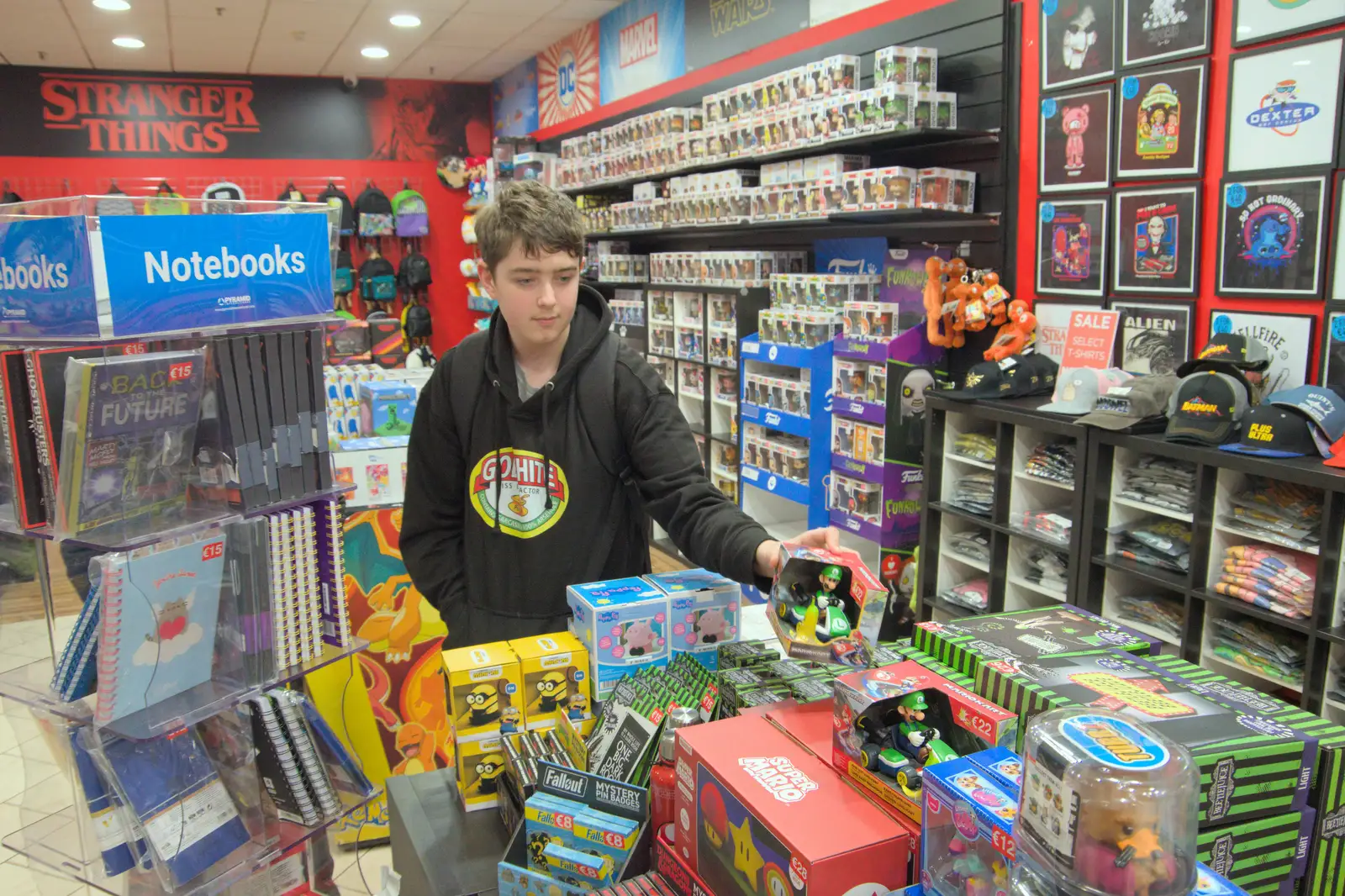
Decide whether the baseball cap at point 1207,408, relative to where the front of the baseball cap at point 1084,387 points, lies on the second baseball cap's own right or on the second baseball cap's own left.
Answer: on the second baseball cap's own left

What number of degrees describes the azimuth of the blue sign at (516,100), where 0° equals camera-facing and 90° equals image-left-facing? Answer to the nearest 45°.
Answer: approximately 45°

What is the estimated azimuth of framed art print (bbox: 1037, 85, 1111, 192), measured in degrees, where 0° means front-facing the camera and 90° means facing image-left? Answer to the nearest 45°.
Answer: approximately 45°

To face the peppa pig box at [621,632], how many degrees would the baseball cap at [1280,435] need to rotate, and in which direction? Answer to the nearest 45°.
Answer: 0° — it already faces it

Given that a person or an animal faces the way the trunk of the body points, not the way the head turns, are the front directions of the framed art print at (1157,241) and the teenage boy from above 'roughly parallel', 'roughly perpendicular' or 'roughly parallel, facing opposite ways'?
roughly perpendicular

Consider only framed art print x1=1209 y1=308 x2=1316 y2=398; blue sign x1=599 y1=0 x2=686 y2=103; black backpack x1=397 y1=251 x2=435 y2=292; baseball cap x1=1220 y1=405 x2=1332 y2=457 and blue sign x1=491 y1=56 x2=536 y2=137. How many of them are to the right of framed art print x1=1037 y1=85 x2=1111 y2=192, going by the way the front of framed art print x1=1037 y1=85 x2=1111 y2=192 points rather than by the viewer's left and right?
3

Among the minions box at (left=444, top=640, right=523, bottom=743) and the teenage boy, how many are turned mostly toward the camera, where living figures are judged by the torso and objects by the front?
2

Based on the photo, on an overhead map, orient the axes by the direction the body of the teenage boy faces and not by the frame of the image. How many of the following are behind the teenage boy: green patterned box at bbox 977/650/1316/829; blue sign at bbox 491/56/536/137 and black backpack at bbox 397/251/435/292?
2
